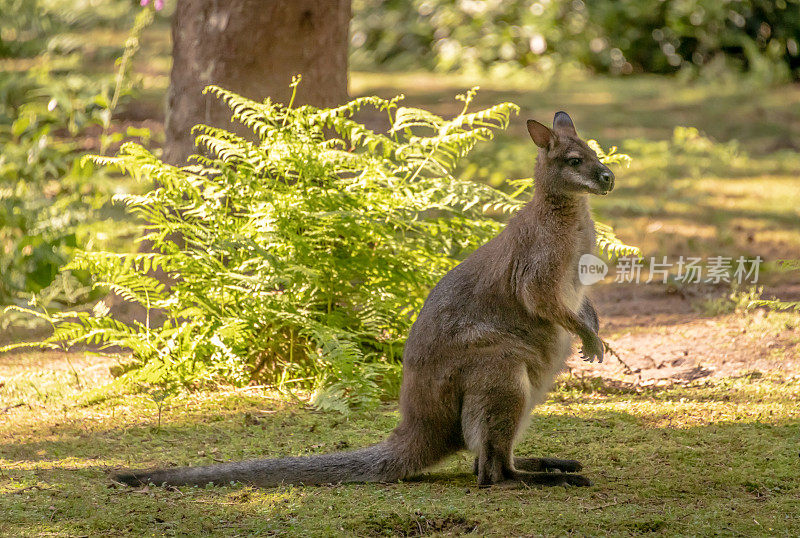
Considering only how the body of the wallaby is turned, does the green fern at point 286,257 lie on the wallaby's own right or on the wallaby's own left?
on the wallaby's own left

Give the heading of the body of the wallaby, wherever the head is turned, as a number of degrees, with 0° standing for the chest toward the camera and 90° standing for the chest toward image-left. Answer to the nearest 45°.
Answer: approximately 270°

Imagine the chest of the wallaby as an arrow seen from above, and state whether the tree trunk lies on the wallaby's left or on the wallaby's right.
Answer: on the wallaby's left
